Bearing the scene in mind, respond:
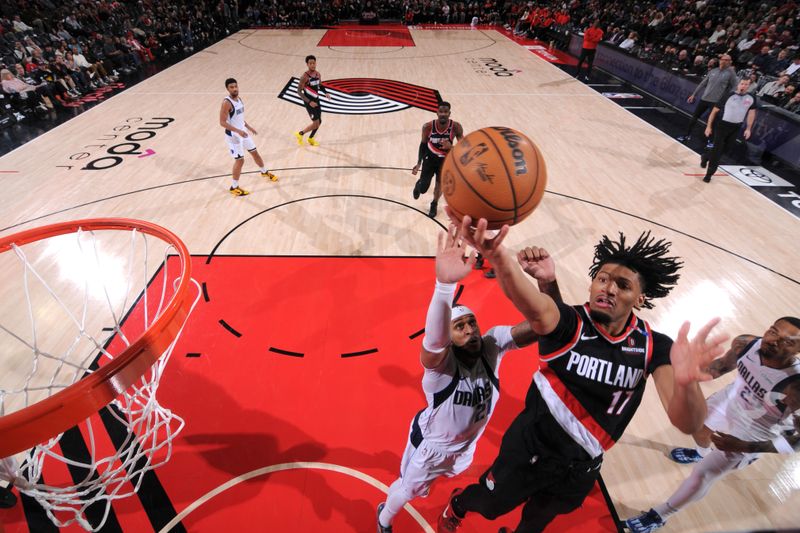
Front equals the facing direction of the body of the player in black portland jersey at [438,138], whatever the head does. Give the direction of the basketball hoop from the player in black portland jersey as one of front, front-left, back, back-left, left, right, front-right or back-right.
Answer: front-right

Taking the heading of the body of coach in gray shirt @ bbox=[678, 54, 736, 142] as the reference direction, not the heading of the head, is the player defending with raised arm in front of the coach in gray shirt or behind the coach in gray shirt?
in front

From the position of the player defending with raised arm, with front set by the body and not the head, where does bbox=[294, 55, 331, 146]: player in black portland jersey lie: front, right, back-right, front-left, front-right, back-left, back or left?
back

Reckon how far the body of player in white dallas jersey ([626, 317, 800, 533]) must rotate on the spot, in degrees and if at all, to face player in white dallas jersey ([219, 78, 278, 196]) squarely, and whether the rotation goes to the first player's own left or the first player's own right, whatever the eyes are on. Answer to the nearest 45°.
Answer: approximately 45° to the first player's own right

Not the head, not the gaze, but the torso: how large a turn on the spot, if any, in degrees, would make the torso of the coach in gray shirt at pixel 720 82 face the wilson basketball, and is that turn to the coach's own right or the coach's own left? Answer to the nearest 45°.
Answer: approximately 45° to the coach's own left

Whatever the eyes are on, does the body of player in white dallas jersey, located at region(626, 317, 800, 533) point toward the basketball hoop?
yes

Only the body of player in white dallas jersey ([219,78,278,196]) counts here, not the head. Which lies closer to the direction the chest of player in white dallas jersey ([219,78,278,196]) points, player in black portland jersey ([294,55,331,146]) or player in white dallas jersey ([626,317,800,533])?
the player in white dallas jersey

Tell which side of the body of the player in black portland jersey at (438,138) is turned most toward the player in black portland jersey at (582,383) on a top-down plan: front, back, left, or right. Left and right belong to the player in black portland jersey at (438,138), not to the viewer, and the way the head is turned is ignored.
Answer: front

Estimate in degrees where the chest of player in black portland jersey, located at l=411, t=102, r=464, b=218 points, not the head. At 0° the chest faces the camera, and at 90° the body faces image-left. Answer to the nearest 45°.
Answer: approximately 0°

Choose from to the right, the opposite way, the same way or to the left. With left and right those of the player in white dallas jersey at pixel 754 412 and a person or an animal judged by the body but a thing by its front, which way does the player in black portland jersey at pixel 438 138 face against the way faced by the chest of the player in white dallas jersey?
to the left

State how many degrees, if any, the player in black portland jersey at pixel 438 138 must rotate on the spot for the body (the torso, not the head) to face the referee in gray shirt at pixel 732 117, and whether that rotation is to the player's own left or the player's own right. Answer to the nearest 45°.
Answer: approximately 135° to the player's own left

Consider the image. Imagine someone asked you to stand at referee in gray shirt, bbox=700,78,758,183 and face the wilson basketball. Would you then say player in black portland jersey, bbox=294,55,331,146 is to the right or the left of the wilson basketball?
right

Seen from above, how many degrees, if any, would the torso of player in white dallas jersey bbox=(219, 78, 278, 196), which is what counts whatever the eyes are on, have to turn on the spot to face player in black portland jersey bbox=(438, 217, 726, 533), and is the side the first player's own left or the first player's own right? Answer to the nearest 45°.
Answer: approximately 45° to the first player's own right
